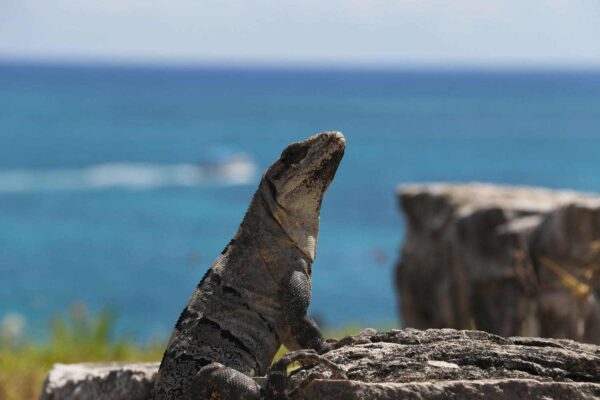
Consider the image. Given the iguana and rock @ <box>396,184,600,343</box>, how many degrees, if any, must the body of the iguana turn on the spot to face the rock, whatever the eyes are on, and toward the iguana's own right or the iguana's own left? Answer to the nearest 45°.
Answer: approximately 45° to the iguana's own left

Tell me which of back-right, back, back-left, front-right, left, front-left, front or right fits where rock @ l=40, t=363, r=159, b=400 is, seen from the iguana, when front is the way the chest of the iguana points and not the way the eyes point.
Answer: back-left

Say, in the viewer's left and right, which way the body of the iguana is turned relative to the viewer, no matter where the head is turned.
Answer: facing to the right of the viewer
